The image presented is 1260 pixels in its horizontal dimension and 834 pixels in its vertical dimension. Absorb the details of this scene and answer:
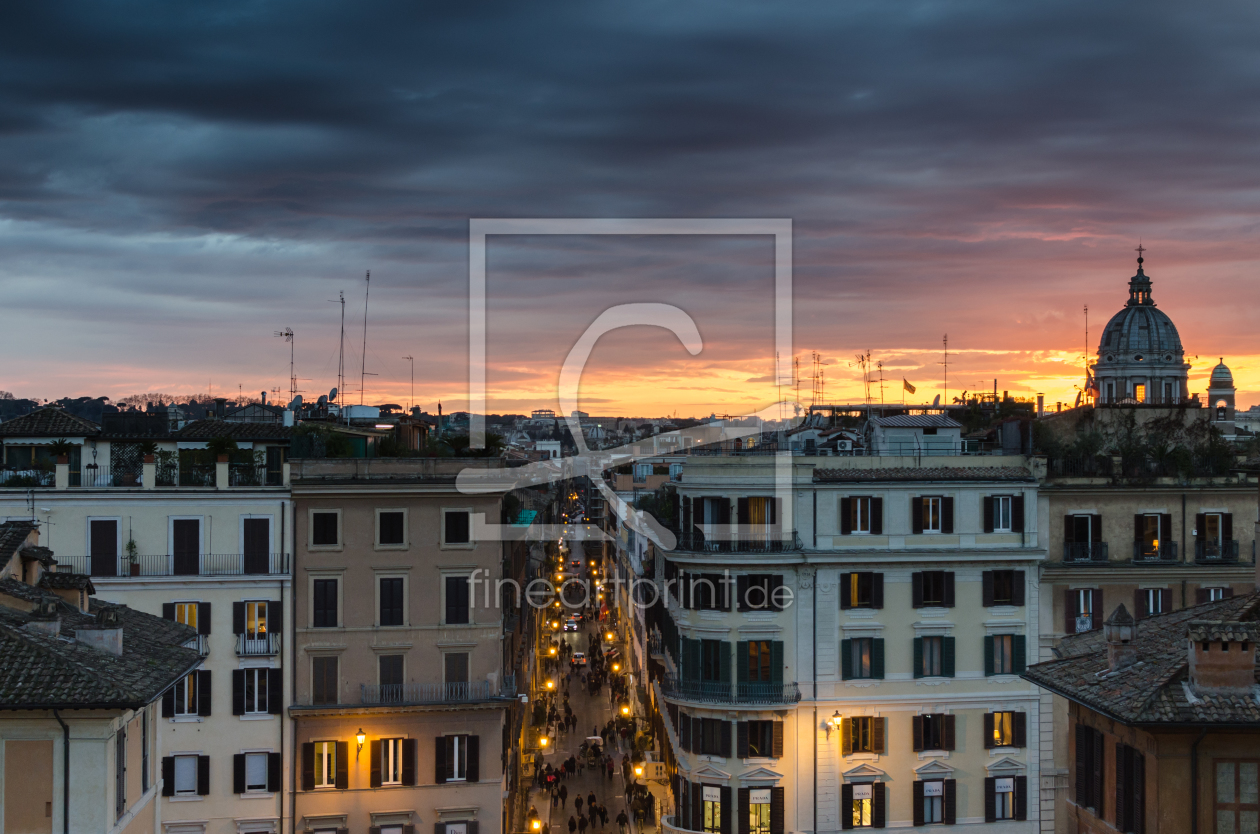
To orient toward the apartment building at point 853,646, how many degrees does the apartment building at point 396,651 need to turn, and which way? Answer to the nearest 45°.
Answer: approximately 90° to its left

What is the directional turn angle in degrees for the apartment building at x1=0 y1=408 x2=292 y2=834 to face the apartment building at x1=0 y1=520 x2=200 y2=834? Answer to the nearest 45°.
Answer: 0° — it already faces it

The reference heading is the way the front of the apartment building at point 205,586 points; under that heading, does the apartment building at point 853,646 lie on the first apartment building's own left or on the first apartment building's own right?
on the first apartment building's own left

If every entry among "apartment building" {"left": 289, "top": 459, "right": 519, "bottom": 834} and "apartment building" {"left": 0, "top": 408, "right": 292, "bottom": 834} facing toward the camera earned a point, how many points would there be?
2

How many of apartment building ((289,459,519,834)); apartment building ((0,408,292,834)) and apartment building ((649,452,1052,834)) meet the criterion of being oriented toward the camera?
3

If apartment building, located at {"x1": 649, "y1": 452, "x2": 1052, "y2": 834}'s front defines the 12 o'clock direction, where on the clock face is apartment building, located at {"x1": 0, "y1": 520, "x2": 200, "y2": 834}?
apartment building, located at {"x1": 0, "y1": 520, "x2": 200, "y2": 834} is roughly at 1 o'clock from apartment building, located at {"x1": 649, "y1": 452, "x2": 1052, "y2": 834}.

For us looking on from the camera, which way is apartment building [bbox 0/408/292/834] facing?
facing the viewer

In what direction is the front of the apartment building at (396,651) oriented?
toward the camera

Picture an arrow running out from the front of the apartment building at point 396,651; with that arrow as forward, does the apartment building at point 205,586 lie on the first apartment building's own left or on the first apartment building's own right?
on the first apartment building's own right

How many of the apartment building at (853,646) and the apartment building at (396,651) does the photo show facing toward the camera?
2
